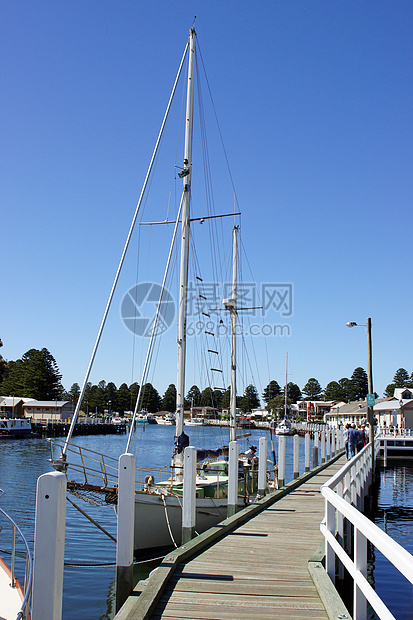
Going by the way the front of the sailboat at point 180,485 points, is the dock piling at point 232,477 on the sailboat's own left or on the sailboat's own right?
on the sailboat's own left

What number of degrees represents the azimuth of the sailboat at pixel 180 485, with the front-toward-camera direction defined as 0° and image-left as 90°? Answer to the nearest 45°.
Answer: approximately 45°

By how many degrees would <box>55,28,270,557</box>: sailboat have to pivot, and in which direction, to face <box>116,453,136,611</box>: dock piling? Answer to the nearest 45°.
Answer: approximately 45° to its left

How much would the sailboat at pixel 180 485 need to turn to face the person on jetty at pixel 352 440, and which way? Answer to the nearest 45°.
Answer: approximately 180°

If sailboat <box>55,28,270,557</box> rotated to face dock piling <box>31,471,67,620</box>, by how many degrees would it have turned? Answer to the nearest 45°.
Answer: approximately 45° to its left

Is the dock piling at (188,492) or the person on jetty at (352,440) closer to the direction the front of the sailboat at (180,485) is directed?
the dock piling

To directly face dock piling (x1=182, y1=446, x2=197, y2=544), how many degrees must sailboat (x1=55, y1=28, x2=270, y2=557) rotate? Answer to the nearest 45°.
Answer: approximately 45° to its left
